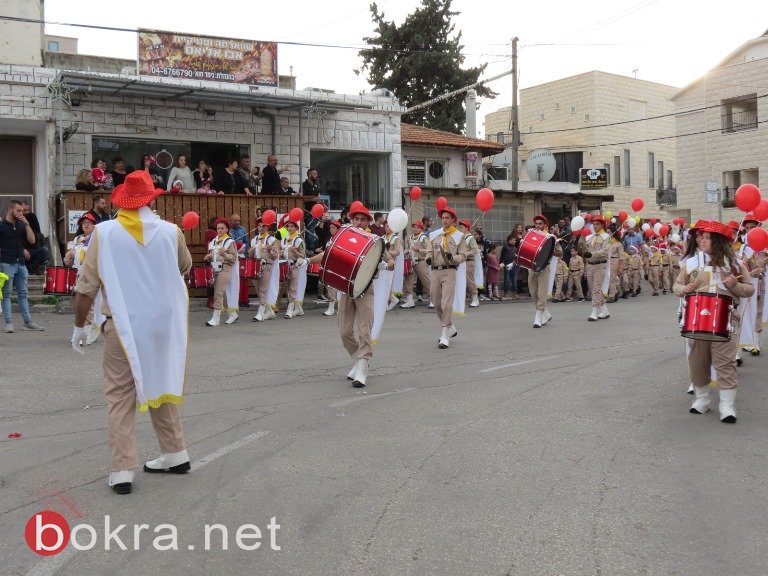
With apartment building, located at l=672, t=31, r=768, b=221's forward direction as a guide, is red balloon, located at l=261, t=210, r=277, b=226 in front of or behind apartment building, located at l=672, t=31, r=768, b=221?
in front

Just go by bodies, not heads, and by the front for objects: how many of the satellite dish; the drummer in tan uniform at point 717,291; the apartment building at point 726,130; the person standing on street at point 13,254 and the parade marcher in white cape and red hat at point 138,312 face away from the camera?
1

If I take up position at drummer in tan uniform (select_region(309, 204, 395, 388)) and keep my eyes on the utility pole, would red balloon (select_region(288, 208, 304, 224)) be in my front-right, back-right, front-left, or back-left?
front-left

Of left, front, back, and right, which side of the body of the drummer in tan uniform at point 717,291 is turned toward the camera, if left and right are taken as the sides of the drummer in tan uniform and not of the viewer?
front

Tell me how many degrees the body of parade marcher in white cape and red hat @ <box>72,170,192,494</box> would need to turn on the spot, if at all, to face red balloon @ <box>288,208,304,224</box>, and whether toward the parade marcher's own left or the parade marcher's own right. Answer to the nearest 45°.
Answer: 0° — they already face it

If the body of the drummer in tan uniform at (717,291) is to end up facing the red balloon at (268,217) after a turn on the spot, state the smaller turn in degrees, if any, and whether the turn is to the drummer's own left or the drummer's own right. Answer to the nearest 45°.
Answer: approximately 135° to the drummer's own right

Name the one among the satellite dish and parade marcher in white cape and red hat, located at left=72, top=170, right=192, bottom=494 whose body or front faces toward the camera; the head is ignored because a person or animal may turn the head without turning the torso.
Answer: the satellite dish

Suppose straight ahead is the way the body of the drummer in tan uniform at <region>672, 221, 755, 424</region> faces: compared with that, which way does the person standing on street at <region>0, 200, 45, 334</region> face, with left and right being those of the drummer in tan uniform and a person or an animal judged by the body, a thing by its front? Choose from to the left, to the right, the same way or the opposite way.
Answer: to the left

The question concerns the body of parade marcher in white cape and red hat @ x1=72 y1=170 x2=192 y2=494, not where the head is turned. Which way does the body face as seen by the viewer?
away from the camera

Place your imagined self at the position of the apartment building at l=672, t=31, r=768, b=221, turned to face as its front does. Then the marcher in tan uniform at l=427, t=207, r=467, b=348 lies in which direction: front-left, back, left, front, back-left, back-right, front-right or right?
front-left

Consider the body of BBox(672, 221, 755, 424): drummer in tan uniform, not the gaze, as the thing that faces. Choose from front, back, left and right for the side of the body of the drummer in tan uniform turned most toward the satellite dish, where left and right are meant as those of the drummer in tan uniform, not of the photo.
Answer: back

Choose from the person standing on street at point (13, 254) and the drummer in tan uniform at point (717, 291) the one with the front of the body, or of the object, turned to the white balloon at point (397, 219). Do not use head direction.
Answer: the person standing on street

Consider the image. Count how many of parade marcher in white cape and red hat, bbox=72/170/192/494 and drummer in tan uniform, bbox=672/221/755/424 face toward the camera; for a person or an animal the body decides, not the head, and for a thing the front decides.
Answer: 1

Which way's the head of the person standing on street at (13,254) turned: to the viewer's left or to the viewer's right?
to the viewer's right

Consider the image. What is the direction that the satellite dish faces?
toward the camera
